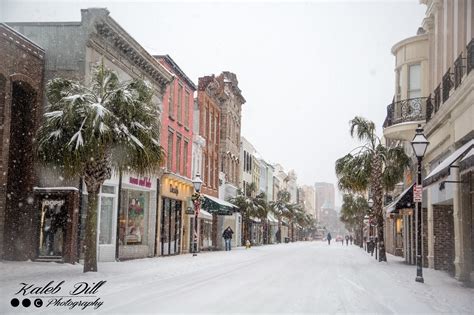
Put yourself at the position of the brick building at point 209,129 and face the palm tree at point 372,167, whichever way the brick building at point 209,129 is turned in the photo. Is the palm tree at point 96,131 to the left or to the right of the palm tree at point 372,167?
right

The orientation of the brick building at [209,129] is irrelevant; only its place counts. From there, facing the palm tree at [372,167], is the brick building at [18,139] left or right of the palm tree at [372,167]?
right

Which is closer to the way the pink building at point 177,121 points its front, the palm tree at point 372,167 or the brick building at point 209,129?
the palm tree

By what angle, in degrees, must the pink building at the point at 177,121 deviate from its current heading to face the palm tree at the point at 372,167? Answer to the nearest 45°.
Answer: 0° — it already faces it

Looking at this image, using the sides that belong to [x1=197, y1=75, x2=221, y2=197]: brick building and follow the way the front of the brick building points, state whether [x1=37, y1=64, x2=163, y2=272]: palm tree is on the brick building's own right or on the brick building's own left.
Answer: on the brick building's own right

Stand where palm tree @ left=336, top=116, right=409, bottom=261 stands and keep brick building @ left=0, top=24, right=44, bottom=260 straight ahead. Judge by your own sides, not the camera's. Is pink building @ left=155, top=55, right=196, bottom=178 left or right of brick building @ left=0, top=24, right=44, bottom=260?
right

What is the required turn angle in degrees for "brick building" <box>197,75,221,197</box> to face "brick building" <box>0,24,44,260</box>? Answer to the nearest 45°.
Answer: approximately 45° to its right

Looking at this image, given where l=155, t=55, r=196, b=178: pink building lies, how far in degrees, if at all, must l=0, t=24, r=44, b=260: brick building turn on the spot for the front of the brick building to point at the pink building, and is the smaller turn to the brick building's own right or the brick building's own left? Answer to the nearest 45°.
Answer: approximately 90° to the brick building's own left

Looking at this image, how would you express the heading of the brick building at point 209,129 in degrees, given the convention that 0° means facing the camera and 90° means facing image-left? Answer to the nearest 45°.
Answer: approximately 315°

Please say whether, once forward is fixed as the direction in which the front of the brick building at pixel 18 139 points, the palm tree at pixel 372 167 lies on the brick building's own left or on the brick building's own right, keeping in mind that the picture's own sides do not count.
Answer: on the brick building's own left
